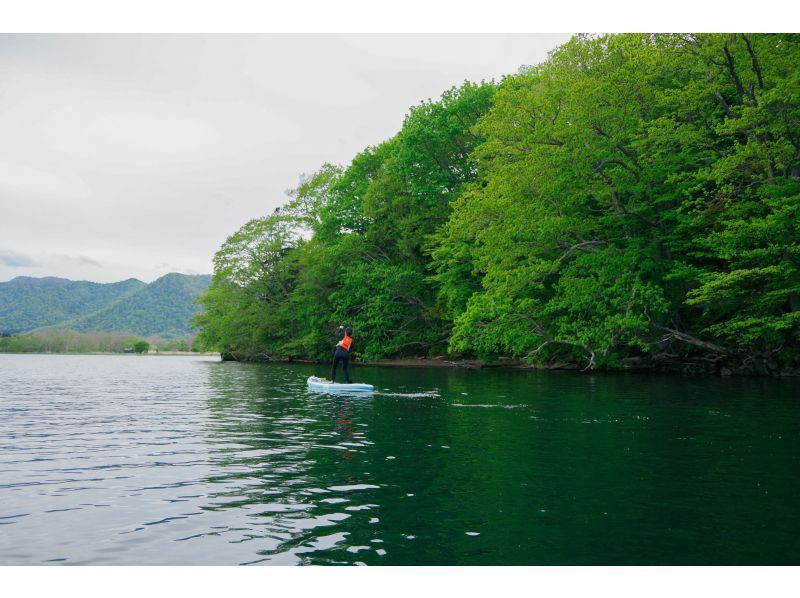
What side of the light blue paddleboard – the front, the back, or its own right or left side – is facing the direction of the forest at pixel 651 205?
right

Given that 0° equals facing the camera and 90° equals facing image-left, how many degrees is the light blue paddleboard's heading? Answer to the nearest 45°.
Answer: approximately 90°
